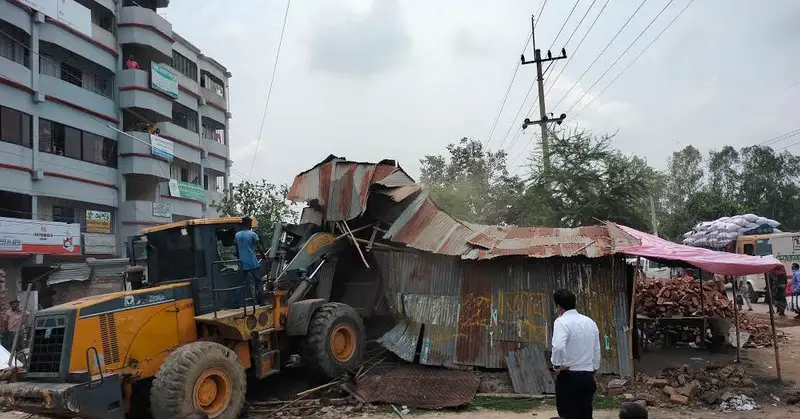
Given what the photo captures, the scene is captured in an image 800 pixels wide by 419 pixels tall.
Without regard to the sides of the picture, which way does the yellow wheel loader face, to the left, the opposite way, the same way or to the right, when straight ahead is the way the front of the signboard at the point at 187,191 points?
to the left

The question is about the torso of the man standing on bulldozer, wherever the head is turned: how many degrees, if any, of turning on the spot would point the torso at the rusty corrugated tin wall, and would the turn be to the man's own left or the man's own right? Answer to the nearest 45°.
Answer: approximately 45° to the man's own right

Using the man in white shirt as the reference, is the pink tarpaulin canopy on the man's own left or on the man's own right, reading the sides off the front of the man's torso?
on the man's own right

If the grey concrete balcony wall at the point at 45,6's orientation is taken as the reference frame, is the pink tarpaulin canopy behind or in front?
in front

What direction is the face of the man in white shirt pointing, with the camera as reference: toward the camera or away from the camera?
away from the camera

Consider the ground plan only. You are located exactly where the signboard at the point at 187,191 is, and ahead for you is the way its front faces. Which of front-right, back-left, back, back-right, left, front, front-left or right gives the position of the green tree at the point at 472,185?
front

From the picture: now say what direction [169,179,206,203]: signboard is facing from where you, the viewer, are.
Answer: facing the viewer and to the right of the viewer

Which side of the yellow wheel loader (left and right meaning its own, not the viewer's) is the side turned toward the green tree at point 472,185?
front

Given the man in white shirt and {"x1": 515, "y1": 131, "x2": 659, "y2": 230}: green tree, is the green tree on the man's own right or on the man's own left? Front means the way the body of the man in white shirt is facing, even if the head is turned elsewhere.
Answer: on the man's own right

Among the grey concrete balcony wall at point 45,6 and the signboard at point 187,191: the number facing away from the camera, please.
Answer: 0

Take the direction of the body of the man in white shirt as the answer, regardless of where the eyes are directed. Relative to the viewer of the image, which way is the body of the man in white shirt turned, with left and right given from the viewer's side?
facing away from the viewer and to the left of the viewer

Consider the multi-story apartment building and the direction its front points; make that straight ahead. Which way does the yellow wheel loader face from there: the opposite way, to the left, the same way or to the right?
to the left

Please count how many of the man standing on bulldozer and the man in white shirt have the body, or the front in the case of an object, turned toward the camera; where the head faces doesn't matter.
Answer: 0

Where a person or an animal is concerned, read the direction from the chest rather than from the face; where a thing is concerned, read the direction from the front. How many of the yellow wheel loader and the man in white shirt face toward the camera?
0

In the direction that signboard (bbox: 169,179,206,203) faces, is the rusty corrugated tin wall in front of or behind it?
in front

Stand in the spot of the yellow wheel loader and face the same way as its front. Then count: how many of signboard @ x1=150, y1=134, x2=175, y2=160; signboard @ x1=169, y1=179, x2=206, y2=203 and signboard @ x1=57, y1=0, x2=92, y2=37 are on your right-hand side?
0
